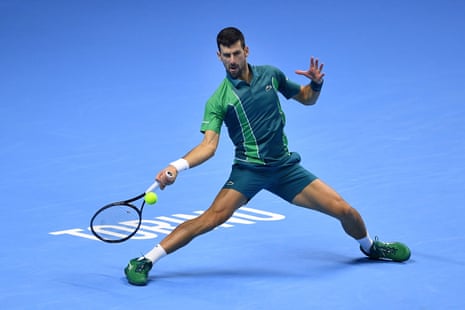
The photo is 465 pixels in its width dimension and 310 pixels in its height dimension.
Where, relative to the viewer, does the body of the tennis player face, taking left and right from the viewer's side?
facing the viewer
